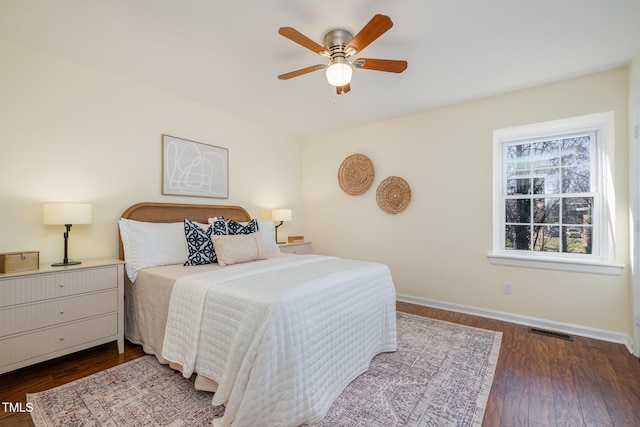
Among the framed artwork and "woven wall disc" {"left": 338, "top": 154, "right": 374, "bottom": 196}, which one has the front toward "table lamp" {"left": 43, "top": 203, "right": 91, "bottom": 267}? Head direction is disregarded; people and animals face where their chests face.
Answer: the woven wall disc

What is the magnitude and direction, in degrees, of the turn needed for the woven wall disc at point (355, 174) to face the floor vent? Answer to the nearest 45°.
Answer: approximately 90° to its left

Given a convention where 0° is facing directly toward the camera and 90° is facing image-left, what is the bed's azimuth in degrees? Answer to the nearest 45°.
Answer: approximately 315°

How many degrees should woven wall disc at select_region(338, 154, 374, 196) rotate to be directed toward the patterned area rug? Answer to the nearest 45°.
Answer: approximately 45° to its left

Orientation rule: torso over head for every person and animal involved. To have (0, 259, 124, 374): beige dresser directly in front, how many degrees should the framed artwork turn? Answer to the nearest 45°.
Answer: approximately 90° to its right

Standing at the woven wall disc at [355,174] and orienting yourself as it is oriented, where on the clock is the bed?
The bed is roughly at 11 o'clock from the woven wall disc.

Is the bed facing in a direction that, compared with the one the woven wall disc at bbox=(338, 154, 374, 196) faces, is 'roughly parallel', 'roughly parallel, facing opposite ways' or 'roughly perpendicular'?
roughly perpendicular

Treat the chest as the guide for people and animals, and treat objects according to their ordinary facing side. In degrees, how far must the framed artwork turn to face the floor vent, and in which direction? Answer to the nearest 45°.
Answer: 0° — it already faces it

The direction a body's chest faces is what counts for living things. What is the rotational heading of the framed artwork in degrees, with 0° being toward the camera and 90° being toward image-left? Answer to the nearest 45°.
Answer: approximately 315°

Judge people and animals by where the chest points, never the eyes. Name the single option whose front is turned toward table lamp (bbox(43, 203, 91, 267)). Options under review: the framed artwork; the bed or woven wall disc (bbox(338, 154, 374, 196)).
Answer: the woven wall disc
